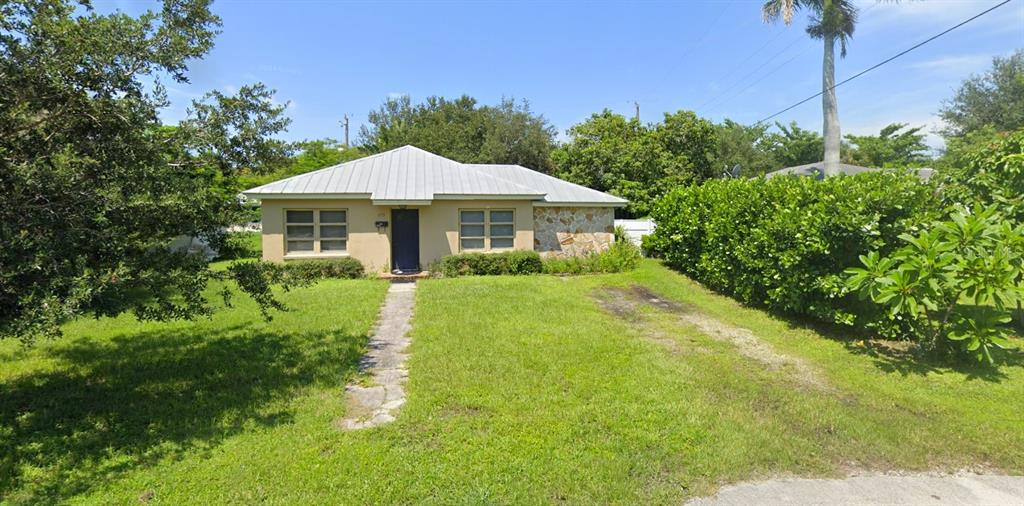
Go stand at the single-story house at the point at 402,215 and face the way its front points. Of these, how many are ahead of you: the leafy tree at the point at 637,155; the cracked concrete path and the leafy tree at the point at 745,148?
1

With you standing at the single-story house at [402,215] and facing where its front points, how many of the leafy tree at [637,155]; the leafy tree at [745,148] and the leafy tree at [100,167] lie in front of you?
1

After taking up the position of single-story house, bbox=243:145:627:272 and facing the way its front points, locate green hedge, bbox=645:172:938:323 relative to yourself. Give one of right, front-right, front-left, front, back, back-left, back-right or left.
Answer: front-left

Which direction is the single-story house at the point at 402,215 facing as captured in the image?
toward the camera

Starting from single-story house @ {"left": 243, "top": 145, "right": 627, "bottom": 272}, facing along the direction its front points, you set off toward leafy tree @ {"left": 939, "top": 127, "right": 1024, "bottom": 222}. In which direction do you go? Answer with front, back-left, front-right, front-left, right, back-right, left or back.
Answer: front-left

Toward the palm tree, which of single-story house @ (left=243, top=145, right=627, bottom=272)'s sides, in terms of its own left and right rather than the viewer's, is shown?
left

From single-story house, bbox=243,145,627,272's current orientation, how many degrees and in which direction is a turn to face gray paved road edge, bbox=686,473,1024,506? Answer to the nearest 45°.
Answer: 0° — it already faces it

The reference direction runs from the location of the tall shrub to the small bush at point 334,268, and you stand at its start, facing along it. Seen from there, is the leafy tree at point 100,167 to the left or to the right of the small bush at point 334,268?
left

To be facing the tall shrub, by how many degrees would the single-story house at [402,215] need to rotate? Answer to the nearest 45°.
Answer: approximately 45° to its left

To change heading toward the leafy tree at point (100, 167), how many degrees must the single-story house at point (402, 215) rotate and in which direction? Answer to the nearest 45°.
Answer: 0° — it already faces it

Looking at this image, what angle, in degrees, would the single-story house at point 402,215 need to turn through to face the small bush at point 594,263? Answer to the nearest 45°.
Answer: approximately 90° to its left
